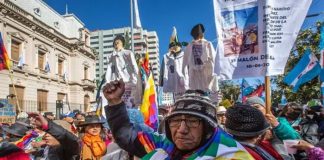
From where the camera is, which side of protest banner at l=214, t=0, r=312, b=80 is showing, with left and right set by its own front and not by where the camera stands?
front

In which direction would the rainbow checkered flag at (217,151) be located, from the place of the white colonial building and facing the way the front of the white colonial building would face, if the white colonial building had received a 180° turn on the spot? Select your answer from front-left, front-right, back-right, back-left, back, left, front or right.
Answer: back-left

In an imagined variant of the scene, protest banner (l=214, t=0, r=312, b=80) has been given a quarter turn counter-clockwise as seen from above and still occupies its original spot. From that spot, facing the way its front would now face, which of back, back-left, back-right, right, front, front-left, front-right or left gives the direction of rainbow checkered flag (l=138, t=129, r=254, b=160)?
right

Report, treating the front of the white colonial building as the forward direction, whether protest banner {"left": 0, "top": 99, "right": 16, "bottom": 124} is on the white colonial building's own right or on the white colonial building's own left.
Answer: on the white colonial building's own right

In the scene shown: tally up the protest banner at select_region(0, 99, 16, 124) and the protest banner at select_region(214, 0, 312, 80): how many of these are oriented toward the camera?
2

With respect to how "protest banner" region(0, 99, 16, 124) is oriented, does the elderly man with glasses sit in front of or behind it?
in front

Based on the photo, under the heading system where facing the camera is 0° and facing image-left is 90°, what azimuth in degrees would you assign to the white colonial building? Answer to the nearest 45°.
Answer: approximately 315°

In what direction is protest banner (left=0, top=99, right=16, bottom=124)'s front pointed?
toward the camera

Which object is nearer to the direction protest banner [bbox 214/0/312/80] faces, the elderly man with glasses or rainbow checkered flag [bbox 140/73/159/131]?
the elderly man with glasses
